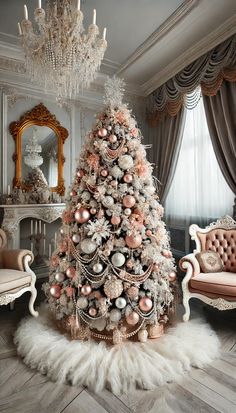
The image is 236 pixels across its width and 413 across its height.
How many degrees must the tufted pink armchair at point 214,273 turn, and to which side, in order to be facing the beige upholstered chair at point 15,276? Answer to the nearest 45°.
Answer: approximately 90° to its right

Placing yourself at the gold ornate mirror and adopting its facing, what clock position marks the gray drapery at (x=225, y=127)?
The gray drapery is roughly at 10 o'clock from the gold ornate mirror.

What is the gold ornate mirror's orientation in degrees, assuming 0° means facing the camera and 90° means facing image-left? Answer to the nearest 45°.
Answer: approximately 0°

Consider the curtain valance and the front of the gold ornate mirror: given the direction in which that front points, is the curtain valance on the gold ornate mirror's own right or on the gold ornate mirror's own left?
on the gold ornate mirror's own left

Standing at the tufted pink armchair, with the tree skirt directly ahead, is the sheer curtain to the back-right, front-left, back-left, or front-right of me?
back-right

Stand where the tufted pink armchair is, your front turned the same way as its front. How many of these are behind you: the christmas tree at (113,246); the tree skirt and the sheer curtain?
1

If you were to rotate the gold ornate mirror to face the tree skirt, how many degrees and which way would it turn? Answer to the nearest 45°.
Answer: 0° — it already faces it

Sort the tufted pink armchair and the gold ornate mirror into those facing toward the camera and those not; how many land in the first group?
2

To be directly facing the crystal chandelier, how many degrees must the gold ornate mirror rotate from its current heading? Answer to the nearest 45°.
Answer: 0° — it already faces it
